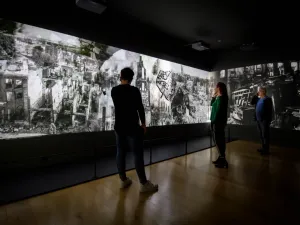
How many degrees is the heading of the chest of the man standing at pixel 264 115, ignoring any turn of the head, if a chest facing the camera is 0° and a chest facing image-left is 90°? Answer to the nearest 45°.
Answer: approximately 45°

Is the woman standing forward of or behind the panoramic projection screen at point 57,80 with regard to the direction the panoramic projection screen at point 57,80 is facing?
forward

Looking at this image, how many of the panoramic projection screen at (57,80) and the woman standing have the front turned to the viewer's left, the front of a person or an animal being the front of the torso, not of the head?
1

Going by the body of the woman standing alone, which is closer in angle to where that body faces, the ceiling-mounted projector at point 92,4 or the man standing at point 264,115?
the ceiling-mounted projector

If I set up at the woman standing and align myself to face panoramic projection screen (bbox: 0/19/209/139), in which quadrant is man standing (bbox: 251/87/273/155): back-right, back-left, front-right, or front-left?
back-right

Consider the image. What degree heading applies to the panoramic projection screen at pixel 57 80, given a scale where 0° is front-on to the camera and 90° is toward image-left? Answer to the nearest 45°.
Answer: approximately 315°

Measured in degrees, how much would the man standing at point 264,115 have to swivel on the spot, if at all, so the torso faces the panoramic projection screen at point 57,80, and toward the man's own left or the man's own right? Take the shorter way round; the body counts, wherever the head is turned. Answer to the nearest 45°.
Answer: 0° — they already face it

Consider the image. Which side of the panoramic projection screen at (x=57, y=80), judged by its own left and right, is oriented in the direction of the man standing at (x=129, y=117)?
front

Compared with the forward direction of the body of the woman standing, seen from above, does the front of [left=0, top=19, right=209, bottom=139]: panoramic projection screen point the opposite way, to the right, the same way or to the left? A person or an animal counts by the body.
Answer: the opposite way

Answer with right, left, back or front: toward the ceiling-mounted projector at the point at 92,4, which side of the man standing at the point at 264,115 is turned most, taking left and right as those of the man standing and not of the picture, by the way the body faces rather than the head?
front

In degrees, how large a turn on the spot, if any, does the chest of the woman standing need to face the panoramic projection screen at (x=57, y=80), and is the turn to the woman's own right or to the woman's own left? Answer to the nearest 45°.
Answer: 0° — they already face it

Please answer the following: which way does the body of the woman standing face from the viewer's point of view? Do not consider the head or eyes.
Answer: to the viewer's left
